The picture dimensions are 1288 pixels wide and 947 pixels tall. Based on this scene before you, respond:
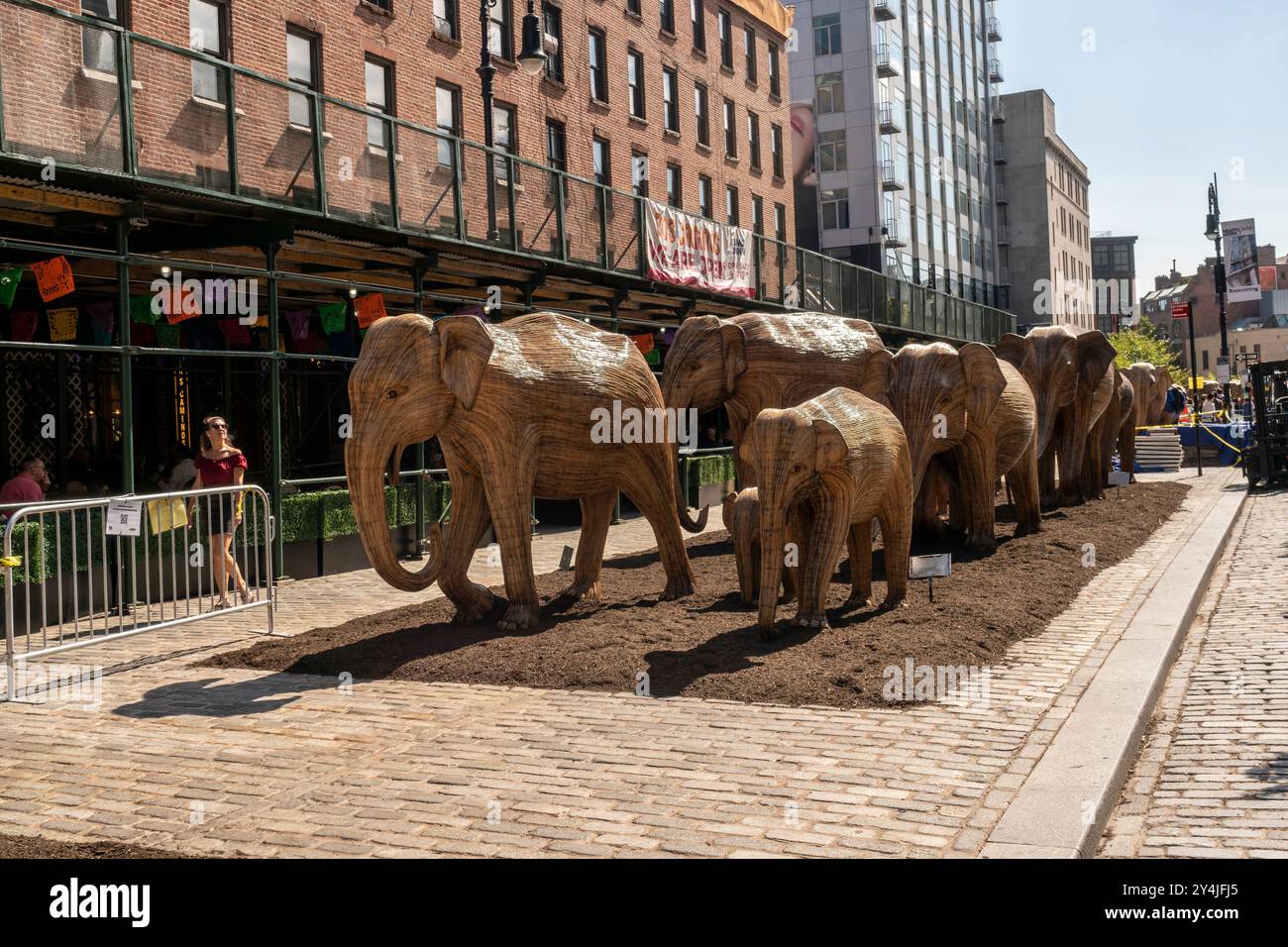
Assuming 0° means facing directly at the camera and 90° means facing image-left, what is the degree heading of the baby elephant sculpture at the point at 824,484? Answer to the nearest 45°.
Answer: approximately 45°

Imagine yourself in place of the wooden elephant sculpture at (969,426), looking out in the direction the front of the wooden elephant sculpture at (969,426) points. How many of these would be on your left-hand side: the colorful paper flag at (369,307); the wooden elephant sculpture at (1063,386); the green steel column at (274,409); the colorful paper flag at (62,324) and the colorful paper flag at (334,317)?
0

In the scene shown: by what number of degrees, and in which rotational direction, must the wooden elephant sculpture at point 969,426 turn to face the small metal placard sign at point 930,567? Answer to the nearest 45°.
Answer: approximately 45° to its left

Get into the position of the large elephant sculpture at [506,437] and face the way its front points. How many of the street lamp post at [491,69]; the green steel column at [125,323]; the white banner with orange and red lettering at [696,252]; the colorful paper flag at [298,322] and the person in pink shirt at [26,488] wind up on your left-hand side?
0

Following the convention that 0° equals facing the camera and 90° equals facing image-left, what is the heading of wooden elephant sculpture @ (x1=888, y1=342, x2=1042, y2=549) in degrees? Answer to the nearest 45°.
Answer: approximately 45°

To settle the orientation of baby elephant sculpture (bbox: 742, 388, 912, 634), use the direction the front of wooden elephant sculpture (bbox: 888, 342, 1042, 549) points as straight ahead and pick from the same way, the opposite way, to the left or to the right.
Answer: the same way

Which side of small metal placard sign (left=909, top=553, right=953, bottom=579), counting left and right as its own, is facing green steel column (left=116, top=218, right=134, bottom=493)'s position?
right

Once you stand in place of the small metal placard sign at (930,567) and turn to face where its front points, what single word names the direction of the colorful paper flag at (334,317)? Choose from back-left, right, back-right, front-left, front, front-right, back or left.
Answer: back-right

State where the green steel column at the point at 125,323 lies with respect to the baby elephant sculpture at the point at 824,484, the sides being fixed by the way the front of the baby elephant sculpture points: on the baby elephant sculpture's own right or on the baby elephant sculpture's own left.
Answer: on the baby elephant sculpture's own right

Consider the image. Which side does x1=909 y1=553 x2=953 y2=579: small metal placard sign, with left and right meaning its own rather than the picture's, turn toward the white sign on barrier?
right

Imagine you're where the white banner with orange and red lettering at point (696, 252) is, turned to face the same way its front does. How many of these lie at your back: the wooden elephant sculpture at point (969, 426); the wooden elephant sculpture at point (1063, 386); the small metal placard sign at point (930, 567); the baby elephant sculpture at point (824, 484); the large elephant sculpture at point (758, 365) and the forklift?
0

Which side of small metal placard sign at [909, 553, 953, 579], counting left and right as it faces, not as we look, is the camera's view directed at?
front

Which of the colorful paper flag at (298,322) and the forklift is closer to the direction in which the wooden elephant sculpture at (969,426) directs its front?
the colorful paper flag

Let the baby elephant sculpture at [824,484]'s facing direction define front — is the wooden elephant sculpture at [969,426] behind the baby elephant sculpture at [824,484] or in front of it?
behind

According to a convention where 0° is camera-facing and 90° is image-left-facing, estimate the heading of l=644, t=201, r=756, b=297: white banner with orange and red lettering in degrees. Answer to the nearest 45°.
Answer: approximately 315°
